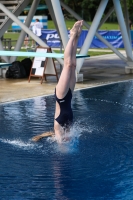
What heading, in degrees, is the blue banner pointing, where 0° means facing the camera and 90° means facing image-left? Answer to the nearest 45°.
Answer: approximately 0°

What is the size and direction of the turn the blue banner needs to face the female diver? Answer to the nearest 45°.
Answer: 0° — it already faces them
